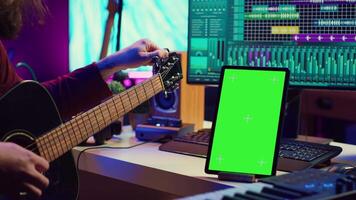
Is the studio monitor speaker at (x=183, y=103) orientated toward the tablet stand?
no

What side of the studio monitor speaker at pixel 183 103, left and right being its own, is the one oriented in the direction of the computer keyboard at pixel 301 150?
left

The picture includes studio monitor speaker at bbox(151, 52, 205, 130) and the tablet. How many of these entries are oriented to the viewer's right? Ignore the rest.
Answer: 0

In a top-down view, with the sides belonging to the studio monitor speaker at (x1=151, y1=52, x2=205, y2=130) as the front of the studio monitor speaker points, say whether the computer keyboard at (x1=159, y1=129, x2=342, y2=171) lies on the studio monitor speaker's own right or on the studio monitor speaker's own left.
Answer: on the studio monitor speaker's own left

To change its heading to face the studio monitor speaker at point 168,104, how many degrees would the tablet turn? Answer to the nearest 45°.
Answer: approximately 135° to its right

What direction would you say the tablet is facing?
toward the camera

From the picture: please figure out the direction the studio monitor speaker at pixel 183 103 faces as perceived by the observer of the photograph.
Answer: facing the viewer and to the left of the viewer

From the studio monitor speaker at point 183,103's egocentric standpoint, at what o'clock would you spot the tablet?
The tablet is roughly at 10 o'clock from the studio monitor speaker.

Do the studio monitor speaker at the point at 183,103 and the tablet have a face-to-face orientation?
no
